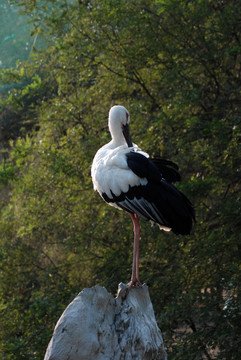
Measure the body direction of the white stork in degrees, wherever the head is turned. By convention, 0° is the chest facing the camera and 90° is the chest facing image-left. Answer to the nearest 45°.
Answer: approximately 90°
